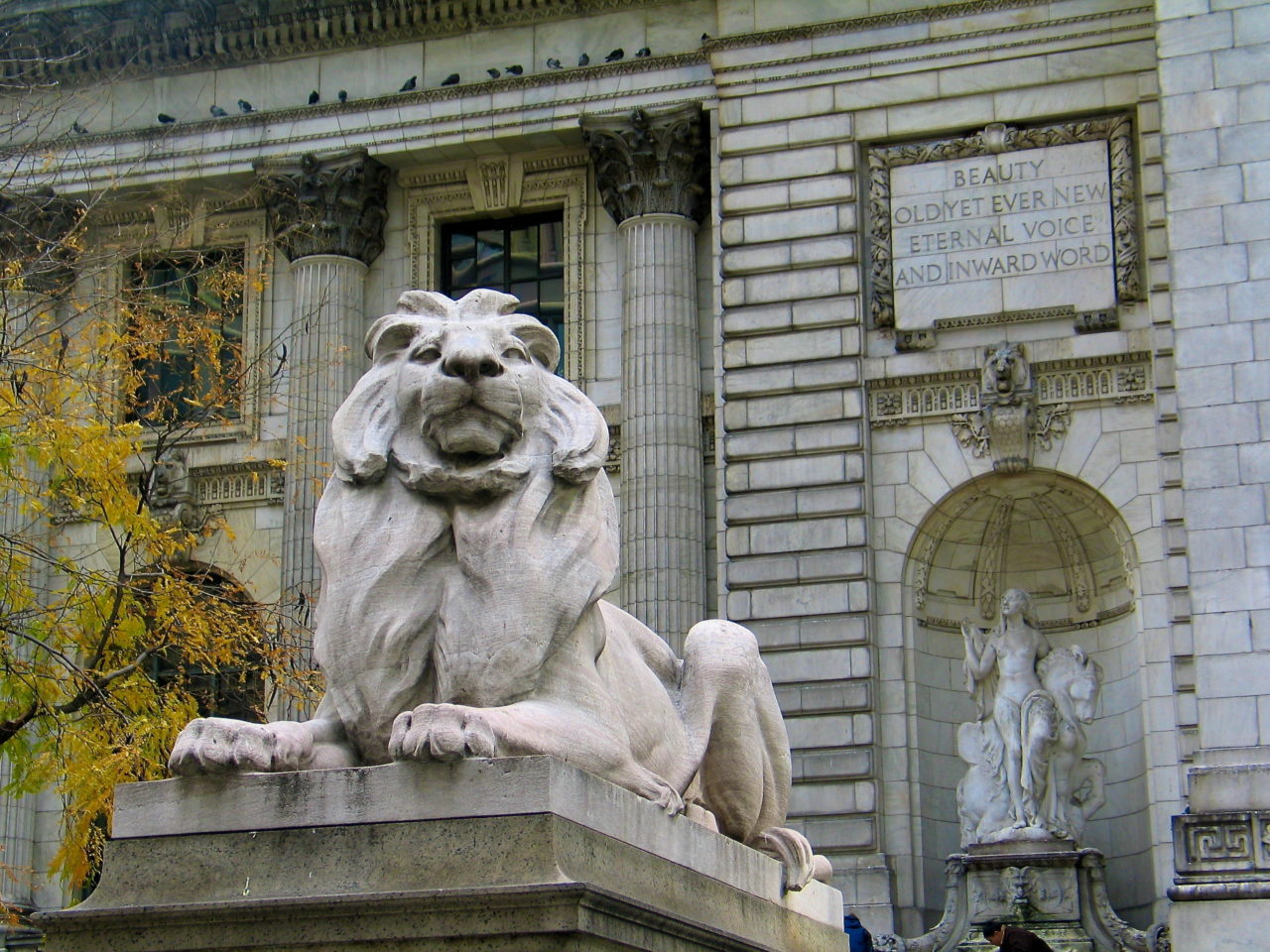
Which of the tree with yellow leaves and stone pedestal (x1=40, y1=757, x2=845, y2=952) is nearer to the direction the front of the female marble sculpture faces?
the stone pedestal

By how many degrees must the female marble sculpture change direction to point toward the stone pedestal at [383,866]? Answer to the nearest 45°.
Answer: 0° — it already faces it

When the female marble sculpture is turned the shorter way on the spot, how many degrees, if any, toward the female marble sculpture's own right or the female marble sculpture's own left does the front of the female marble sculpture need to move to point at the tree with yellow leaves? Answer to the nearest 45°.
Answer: approximately 45° to the female marble sculpture's own right

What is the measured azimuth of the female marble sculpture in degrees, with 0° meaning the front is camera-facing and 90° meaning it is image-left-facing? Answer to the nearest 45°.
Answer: approximately 0°

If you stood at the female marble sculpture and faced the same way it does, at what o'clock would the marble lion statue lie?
The marble lion statue is roughly at 12 o'clock from the female marble sculpture.
